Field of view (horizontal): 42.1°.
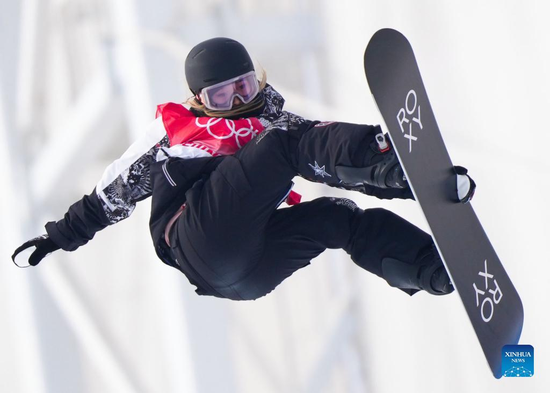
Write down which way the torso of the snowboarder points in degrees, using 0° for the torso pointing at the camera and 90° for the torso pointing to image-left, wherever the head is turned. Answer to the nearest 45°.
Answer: approximately 315°
